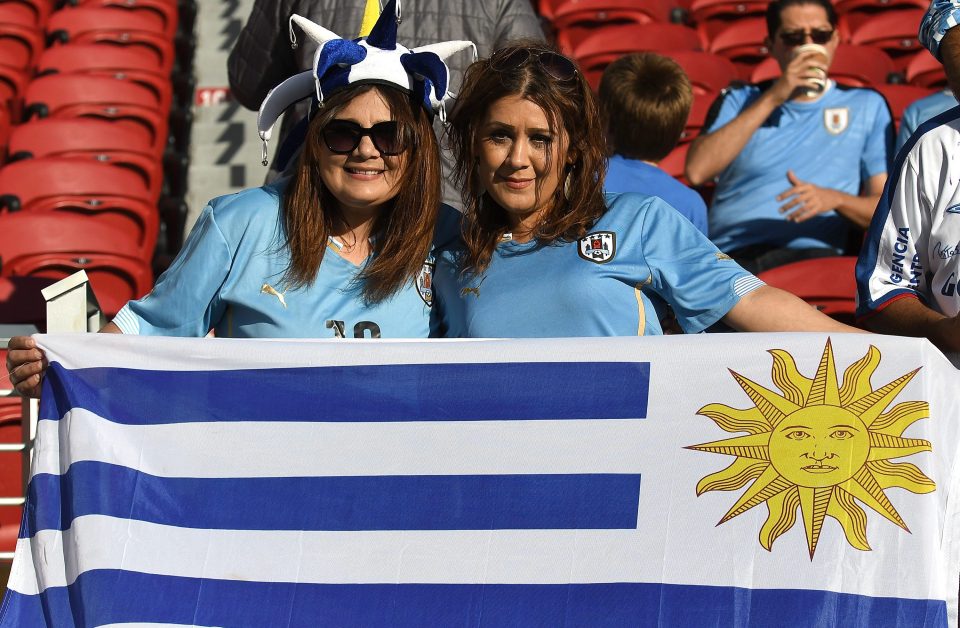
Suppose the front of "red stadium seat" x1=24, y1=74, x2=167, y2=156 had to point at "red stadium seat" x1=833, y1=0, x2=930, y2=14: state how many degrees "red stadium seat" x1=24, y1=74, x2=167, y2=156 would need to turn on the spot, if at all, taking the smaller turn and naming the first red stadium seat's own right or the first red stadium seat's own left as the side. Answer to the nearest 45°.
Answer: approximately 90° to the first red stadium seat's own left

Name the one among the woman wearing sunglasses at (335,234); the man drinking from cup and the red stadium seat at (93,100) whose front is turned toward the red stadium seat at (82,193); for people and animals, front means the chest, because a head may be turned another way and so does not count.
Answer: the red stadium seat at (93,100)

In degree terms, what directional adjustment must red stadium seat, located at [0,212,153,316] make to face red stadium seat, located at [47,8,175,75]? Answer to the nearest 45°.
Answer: approximately 180°

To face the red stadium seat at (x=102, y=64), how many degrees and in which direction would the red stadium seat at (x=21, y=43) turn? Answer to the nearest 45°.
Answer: approximately 45° to its left

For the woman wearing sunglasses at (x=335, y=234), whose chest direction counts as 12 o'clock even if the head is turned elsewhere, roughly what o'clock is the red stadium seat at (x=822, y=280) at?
The red stadium seat is roughly at 8 o'clock from the woman wearing sunglasses.

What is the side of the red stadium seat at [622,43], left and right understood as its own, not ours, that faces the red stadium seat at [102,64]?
right

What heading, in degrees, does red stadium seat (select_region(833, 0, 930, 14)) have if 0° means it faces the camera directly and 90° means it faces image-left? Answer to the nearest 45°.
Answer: approximately 0°

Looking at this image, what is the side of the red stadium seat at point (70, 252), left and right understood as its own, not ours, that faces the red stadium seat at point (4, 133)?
back

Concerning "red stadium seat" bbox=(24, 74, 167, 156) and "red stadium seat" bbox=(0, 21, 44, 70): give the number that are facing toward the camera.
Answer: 2

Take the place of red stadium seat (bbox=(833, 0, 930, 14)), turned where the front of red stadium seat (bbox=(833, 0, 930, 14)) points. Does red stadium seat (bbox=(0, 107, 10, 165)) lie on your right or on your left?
on your right
